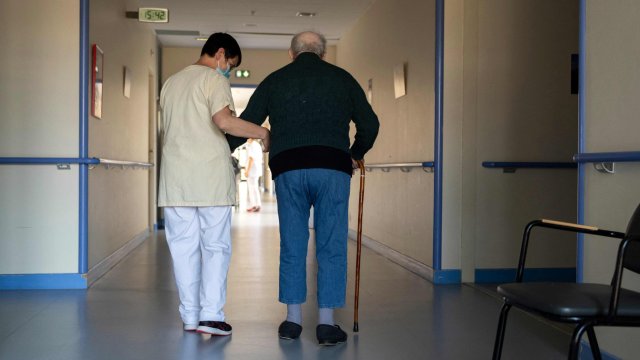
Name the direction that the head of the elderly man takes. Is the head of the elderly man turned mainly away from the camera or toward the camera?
away from the camera

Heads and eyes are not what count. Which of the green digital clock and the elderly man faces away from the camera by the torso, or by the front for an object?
the elderly man

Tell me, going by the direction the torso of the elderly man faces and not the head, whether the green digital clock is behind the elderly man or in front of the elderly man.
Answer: in front

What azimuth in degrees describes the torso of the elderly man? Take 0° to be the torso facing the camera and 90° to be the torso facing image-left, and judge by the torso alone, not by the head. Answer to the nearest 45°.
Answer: approximately 180°

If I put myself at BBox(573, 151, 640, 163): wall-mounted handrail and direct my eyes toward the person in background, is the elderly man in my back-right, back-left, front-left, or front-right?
front-left

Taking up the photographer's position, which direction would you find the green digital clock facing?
facing the viewer

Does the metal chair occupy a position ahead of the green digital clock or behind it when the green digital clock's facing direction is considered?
ahead

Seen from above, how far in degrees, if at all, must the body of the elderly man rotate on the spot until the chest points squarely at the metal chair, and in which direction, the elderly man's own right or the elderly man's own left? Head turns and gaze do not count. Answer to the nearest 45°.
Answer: approximately 135° to the elderly man's own right

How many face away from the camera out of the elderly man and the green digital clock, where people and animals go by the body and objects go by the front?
1

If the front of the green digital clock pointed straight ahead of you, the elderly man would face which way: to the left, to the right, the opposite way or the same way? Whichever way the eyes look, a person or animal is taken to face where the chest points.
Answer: the opposite way

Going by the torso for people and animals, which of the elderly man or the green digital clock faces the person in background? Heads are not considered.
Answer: the elderly man

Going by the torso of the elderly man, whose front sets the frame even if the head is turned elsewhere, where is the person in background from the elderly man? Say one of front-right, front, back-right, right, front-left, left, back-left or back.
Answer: front

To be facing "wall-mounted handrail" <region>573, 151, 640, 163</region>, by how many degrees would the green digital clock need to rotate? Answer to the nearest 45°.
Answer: approximately 45° to its left
